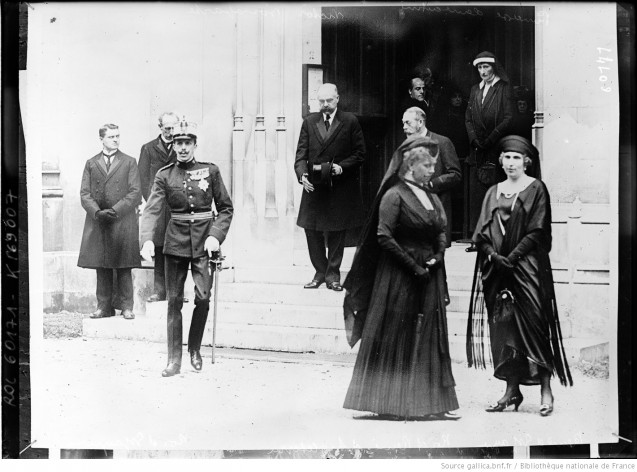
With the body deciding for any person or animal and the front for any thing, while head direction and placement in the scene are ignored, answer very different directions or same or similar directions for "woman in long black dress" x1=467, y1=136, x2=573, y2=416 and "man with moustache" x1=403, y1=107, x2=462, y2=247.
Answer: same or similar directions

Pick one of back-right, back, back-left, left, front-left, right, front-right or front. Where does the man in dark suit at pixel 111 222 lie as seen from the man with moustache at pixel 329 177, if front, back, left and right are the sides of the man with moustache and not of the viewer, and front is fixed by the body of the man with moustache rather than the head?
right

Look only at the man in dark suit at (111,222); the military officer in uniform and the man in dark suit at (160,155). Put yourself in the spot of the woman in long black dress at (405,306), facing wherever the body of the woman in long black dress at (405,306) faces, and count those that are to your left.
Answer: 0

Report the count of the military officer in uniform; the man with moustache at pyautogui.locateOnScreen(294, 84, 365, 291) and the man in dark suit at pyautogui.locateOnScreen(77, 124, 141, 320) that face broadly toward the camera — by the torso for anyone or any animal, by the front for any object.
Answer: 3

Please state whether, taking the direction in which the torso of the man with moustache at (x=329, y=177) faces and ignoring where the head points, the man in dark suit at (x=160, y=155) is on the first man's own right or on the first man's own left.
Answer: on the first man's own right

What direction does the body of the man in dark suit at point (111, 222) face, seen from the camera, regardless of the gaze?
toward the camera

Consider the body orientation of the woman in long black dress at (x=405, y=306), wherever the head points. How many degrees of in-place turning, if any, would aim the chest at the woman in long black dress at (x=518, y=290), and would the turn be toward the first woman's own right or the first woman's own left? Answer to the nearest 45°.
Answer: approximately 45° to the first woman's own left

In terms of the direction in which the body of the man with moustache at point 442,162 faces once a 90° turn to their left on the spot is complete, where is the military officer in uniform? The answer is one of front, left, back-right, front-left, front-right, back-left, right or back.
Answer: back-right

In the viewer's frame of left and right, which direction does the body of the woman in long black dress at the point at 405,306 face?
facing the viewer and to the right of the viewer

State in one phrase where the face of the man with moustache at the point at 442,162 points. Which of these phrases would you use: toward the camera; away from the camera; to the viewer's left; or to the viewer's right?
to the viewer's left

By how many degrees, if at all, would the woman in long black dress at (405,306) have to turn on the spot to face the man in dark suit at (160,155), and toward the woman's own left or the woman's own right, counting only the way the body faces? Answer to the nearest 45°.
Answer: approximately 135° to the woman's own right

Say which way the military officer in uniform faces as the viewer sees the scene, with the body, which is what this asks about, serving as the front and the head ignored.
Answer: toward the camera

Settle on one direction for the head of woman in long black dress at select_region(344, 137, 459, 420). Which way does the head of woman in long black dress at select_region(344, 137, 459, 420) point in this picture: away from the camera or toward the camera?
toward the camera

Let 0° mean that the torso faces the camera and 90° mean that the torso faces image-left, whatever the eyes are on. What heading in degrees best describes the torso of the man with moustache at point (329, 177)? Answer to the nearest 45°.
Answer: approximately 0°

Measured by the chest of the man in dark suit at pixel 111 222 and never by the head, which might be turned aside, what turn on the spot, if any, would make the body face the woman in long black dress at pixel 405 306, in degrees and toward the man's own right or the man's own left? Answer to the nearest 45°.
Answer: approximately 45° to the man's own left
